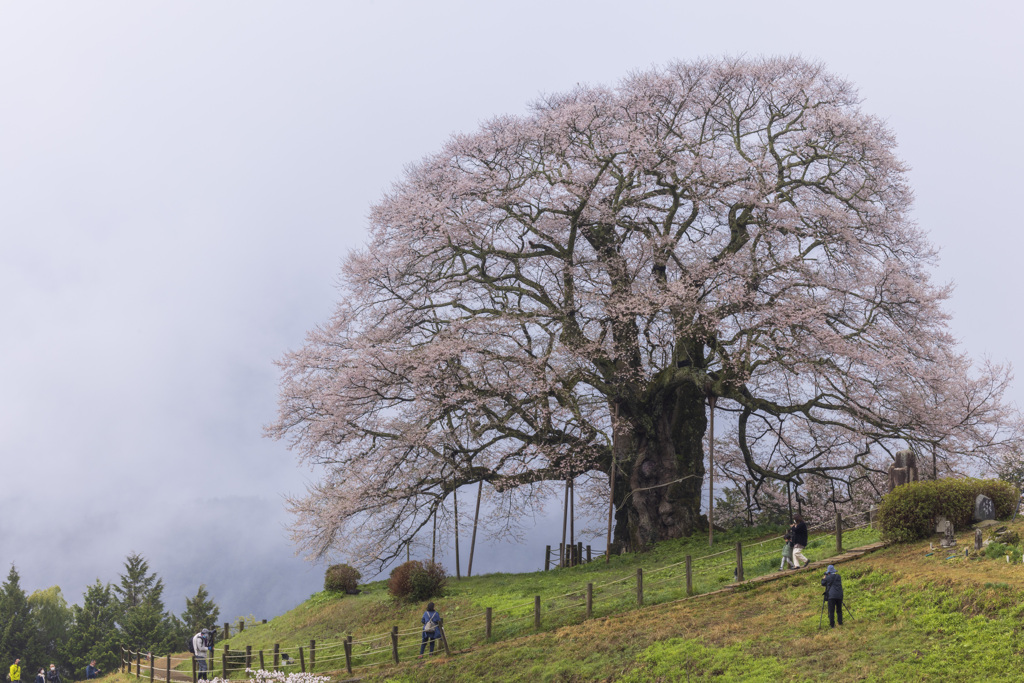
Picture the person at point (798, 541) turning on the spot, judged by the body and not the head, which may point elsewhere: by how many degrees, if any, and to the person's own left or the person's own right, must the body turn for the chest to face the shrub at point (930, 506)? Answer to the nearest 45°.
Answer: approximately 180°

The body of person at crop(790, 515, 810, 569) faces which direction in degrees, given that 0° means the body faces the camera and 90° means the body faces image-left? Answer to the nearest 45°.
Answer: approximately 90°
